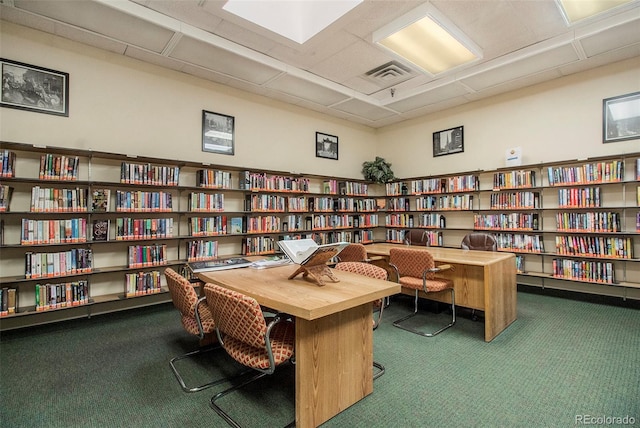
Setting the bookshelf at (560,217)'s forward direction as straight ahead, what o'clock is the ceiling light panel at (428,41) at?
The ceiling light panel is roughly at 12 o'clock from the bookshelf.

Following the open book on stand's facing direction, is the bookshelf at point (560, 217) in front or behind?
behind

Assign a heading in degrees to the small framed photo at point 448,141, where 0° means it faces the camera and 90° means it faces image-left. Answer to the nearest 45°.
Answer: approximately 45°

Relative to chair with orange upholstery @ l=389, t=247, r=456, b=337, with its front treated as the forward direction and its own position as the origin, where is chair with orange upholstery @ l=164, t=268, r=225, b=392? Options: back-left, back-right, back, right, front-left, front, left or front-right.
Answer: back

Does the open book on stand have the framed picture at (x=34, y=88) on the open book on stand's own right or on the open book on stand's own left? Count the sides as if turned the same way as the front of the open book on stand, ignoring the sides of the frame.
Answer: on the open book on stand's own right

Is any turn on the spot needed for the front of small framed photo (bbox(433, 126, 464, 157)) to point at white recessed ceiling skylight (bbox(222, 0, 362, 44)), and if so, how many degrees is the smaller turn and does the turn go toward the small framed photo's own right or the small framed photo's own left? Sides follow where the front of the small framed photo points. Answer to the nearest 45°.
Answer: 0° — it already faces it

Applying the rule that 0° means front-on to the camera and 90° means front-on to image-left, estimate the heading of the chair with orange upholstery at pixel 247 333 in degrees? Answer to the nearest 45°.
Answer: approximately 225°

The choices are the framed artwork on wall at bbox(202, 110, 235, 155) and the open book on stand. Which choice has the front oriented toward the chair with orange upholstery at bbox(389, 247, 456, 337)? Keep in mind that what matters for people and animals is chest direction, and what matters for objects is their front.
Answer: the framed artwork on wall
